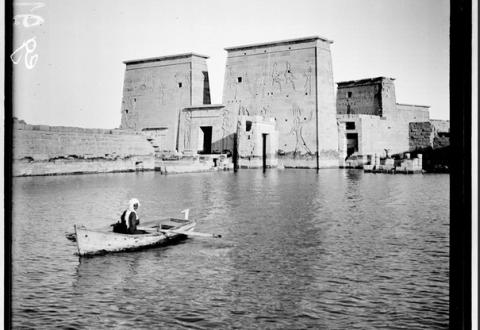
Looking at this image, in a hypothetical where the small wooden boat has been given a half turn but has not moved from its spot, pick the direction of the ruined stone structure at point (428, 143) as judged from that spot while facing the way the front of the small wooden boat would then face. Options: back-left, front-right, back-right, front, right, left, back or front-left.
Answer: front

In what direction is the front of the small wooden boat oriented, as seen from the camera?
facing the viewer and to the left of the viewer

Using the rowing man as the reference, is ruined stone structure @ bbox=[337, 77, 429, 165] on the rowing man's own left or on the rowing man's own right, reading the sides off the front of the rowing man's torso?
on the rowing man's own left

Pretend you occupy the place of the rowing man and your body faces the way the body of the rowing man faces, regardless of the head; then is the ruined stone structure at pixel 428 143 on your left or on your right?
on your left

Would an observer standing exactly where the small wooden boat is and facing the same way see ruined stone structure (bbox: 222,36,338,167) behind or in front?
behind

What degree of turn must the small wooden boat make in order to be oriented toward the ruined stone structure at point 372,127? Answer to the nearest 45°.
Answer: approximately 180°
